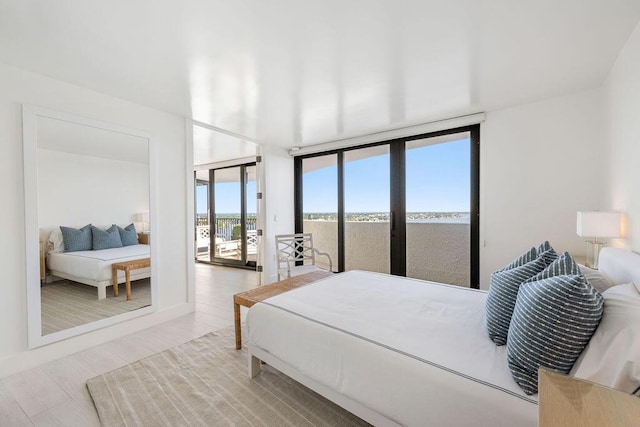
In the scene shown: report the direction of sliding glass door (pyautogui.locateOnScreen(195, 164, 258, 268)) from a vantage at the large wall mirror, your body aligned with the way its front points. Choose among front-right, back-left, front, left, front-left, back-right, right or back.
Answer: left

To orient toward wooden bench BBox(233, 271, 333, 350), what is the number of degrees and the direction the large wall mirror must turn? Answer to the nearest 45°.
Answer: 0° — it already faces it

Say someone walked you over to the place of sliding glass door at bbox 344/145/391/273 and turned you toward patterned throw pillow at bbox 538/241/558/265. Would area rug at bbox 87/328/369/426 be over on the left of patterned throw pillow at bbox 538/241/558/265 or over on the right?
right

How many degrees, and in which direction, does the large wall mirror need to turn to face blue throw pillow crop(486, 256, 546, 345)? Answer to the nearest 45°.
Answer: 0° — it already faces it

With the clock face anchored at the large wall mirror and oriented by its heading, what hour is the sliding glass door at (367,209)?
The sliding glass door is roughly at 11 o'clock from the large wall mirror.

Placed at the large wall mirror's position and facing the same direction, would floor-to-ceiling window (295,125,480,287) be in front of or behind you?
in front

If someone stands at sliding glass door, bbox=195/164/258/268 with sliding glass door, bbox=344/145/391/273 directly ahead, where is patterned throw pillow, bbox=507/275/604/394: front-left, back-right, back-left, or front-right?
front-right

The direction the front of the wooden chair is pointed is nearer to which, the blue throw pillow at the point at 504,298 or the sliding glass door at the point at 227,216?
the blue throw pillow

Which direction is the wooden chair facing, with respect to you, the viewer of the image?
facing the viewer and to the right of the viewer

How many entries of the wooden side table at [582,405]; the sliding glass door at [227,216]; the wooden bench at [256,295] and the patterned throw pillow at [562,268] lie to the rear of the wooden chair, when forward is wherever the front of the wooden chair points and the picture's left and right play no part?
1

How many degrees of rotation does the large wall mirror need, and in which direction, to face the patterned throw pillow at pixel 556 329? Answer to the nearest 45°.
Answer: approximately 45° to its right

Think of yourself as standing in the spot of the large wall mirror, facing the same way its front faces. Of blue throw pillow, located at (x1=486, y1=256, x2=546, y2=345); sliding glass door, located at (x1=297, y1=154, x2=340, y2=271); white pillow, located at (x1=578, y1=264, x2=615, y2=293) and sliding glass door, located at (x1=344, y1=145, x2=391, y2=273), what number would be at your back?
0

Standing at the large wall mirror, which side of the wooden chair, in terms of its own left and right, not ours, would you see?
right

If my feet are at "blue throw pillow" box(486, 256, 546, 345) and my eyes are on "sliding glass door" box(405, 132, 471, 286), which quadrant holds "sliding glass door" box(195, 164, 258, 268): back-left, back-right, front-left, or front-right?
front-left

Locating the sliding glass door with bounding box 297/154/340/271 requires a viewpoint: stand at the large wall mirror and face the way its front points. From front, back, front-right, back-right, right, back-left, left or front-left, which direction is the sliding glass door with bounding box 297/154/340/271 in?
front-left

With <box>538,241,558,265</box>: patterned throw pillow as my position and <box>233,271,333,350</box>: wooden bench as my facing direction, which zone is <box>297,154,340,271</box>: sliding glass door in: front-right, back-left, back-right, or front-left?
front-right

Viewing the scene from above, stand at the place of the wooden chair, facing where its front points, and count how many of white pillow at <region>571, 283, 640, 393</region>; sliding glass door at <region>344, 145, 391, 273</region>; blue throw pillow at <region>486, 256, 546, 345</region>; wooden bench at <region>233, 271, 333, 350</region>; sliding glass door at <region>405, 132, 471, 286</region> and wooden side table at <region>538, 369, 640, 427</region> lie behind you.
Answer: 0

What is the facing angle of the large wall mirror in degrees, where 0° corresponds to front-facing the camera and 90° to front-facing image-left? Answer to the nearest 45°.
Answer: approximately 315°

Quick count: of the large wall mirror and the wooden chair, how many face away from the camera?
0

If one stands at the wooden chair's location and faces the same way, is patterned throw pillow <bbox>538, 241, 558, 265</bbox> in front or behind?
in front

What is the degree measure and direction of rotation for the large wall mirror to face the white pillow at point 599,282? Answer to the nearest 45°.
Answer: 0° — it already faces it
